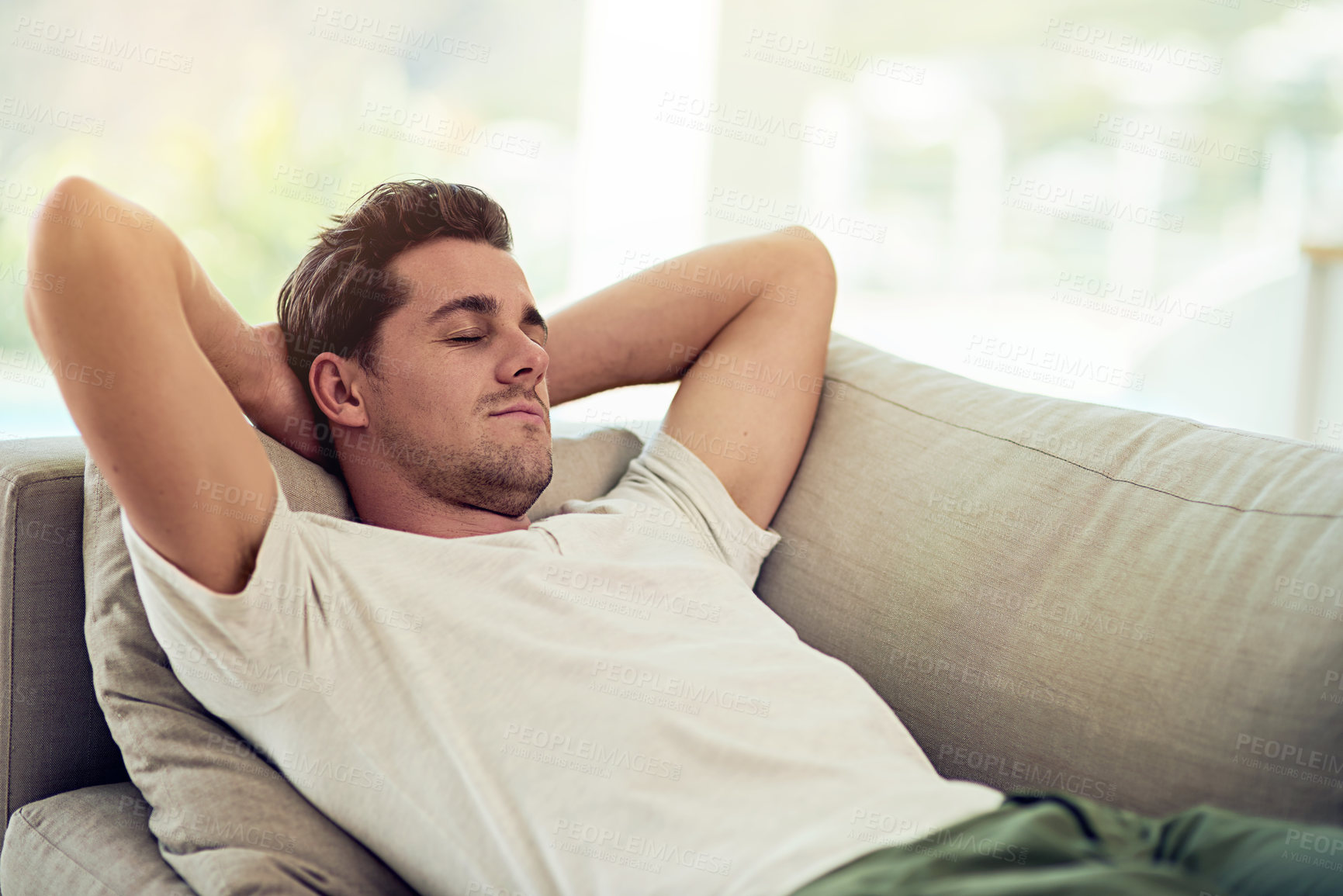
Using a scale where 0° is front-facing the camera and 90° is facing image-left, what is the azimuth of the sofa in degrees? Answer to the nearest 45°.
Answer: approximately 0°
